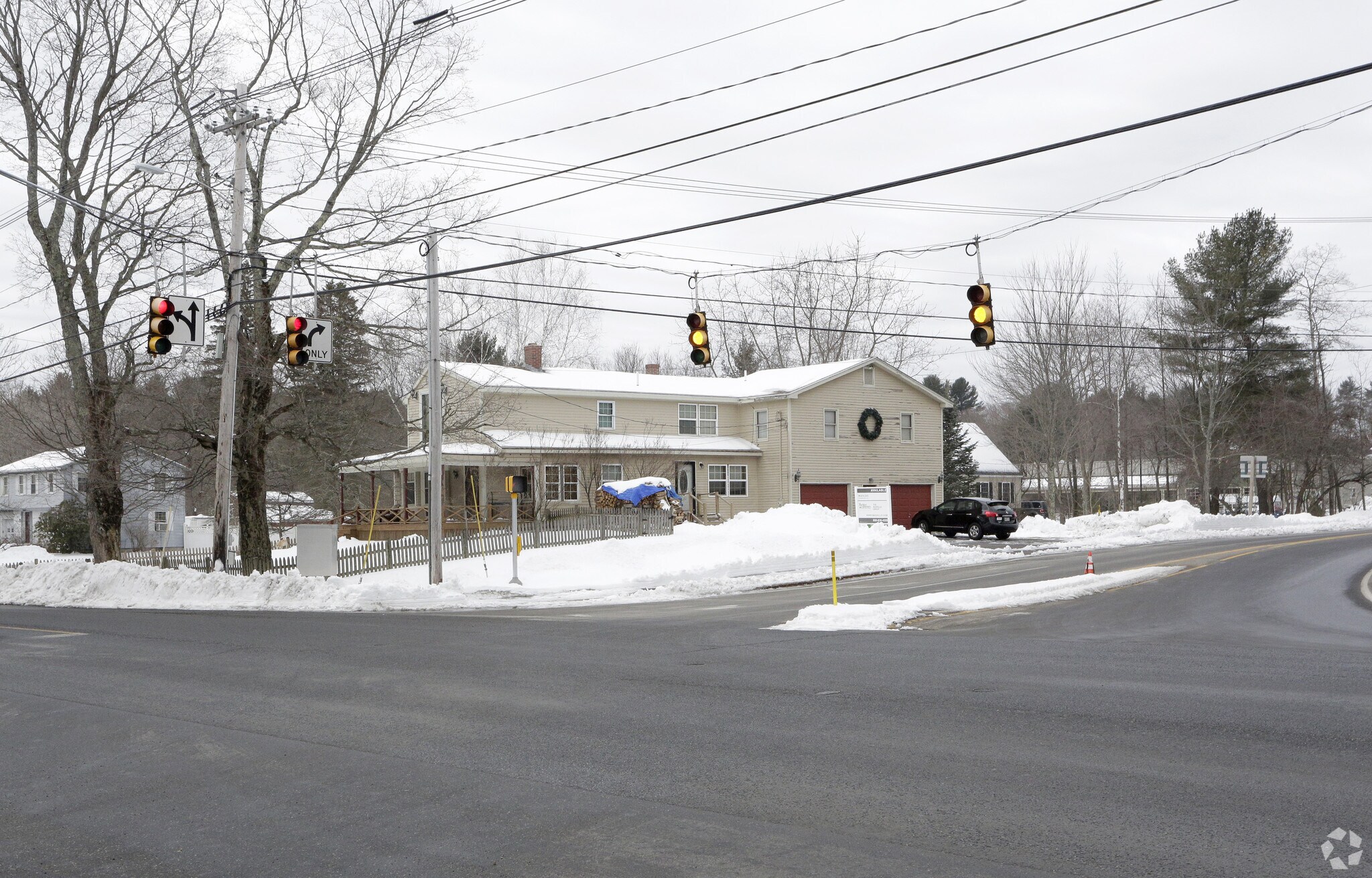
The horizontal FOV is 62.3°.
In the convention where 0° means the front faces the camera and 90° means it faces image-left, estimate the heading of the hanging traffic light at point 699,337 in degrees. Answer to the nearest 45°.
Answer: approximately 45°

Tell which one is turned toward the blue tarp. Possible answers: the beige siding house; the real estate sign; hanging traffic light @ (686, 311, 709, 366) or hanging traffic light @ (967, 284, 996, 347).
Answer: the beige siding house

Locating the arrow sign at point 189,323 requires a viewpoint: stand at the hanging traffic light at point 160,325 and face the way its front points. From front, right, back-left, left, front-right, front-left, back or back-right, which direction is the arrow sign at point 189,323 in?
back-left

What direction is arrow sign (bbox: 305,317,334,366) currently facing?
toward the camera

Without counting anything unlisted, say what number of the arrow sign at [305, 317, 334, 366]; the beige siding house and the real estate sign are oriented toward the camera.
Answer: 3

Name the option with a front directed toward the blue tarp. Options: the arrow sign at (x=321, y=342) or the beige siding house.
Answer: the beige siding house

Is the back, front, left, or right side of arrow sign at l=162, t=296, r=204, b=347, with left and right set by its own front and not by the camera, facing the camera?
front

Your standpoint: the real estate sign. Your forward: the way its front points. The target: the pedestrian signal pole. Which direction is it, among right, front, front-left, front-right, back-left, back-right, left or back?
front-right

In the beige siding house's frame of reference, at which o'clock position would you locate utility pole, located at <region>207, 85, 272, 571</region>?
The utility pole is roughly at 1 o'clock from the beige siding house.

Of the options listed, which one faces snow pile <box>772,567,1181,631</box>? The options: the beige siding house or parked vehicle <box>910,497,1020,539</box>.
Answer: the beige siding house

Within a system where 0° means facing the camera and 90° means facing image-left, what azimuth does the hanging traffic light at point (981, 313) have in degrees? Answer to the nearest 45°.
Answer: approximately 45°

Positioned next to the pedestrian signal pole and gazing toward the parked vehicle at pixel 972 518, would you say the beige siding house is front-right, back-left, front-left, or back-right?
front-left
